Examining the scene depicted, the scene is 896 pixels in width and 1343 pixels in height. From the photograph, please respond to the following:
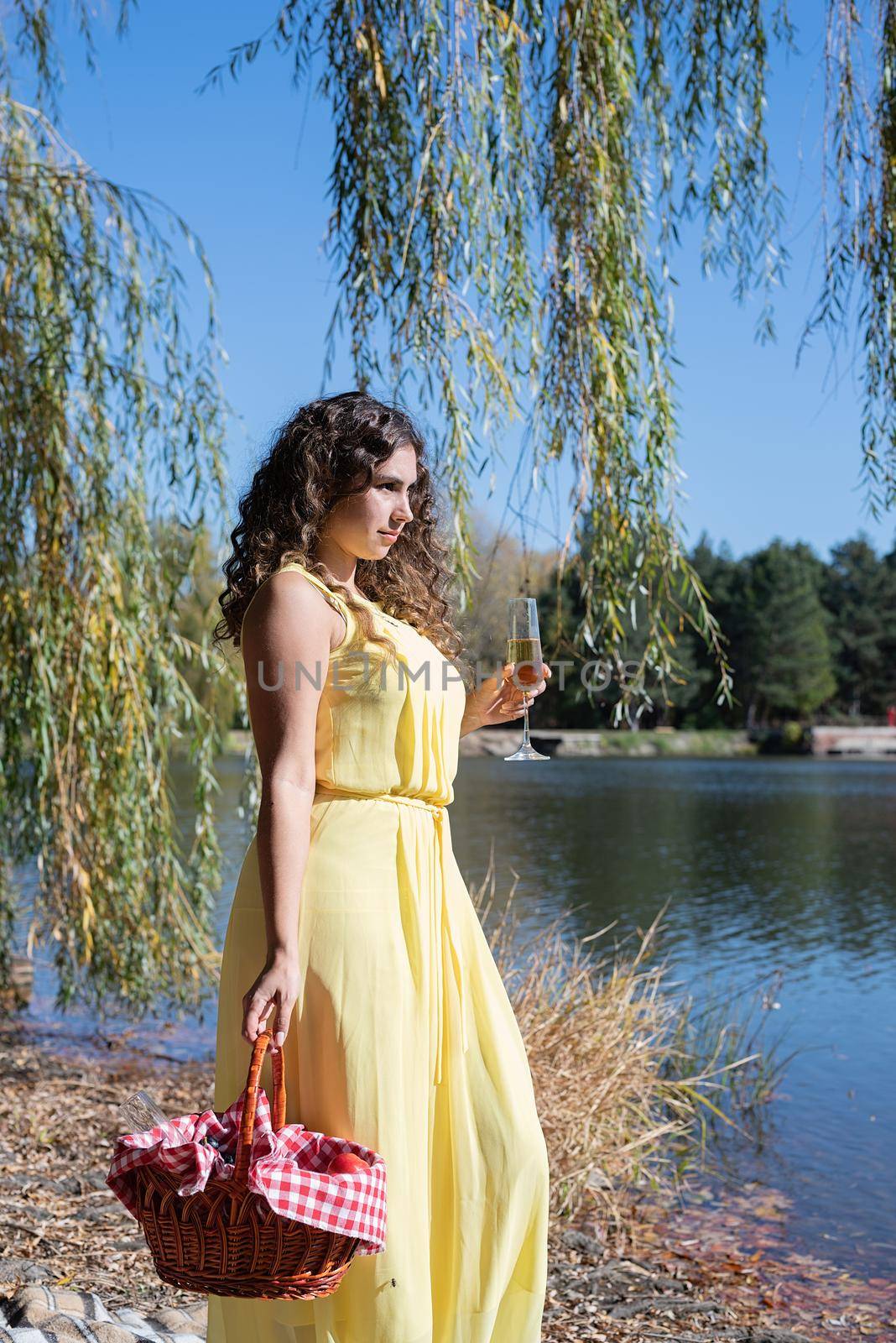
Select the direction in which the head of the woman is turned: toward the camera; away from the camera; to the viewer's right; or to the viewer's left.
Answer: to the viewer's right

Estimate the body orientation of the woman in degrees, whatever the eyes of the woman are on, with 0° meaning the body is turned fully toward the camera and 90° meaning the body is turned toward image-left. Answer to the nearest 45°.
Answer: approximately 315°

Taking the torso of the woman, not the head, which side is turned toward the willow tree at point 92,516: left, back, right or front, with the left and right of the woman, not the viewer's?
back
